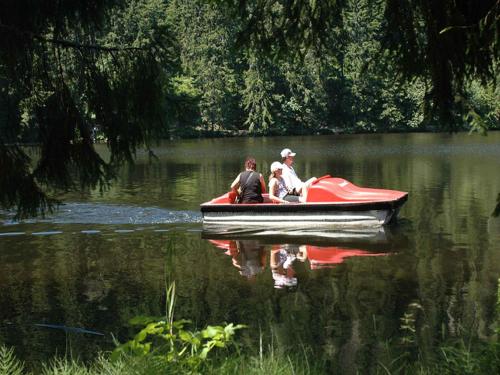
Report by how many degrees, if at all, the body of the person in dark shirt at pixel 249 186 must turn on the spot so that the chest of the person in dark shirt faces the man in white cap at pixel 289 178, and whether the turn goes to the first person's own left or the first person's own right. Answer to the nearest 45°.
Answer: approximately 90° to the first person's own right

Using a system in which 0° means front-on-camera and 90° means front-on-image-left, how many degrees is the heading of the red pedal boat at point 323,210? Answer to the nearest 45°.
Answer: approximately 270°

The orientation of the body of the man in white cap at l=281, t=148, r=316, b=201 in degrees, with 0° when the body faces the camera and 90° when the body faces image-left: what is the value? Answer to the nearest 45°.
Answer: approximately 270°

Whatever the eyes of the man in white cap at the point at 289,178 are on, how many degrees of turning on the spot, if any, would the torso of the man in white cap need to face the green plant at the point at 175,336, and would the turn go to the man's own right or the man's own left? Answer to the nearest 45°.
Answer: approximately 90° to the man's own right

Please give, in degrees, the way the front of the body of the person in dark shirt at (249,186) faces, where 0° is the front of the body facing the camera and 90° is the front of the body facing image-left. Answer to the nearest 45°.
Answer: approximately 180°

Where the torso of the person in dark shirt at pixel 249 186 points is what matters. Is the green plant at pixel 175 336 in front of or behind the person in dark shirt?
behind

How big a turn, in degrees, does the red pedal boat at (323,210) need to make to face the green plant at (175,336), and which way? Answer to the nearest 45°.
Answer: approximately 90° to its right
